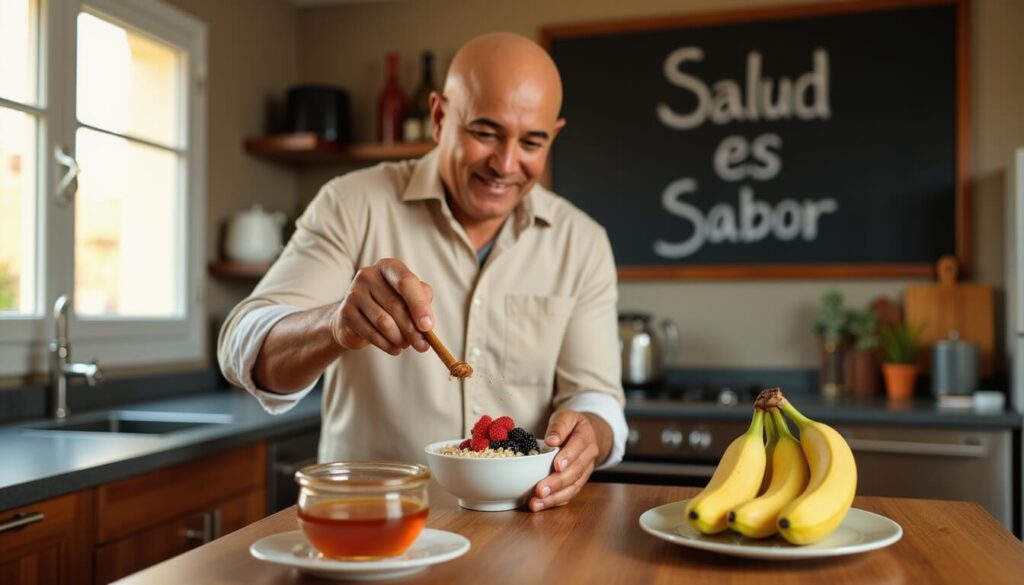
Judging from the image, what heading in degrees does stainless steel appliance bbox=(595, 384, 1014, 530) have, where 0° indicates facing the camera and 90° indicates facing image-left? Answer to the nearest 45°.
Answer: approximately 0°

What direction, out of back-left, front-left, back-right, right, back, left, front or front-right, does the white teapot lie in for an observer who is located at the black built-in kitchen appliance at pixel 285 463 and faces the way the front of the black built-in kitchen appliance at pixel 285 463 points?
back-left

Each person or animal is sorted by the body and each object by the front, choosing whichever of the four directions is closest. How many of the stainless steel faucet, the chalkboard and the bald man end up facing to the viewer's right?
1

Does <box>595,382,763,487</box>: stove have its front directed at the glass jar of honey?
yes

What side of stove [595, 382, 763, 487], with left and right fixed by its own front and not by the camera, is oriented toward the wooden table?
front

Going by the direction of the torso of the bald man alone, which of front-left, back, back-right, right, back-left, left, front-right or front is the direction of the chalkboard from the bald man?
back-left

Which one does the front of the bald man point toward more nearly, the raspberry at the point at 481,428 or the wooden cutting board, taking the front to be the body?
the raspberry

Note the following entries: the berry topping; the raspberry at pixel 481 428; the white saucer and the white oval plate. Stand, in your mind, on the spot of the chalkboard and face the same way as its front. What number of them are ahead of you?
4

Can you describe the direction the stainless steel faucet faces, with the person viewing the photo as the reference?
facing to the right of the viewer

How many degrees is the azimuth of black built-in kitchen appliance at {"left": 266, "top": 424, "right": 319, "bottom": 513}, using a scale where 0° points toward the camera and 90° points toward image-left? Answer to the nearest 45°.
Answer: approximately 315°

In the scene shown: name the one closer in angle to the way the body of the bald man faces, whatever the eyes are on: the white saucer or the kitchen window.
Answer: the white saucer

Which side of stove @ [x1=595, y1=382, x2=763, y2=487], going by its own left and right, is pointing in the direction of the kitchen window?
right

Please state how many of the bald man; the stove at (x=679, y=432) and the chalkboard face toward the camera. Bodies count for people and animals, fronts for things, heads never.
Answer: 3

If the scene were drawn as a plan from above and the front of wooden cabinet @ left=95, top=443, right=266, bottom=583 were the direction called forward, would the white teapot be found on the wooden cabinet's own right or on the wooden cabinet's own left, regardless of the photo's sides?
on the wooden cabinet's own left
